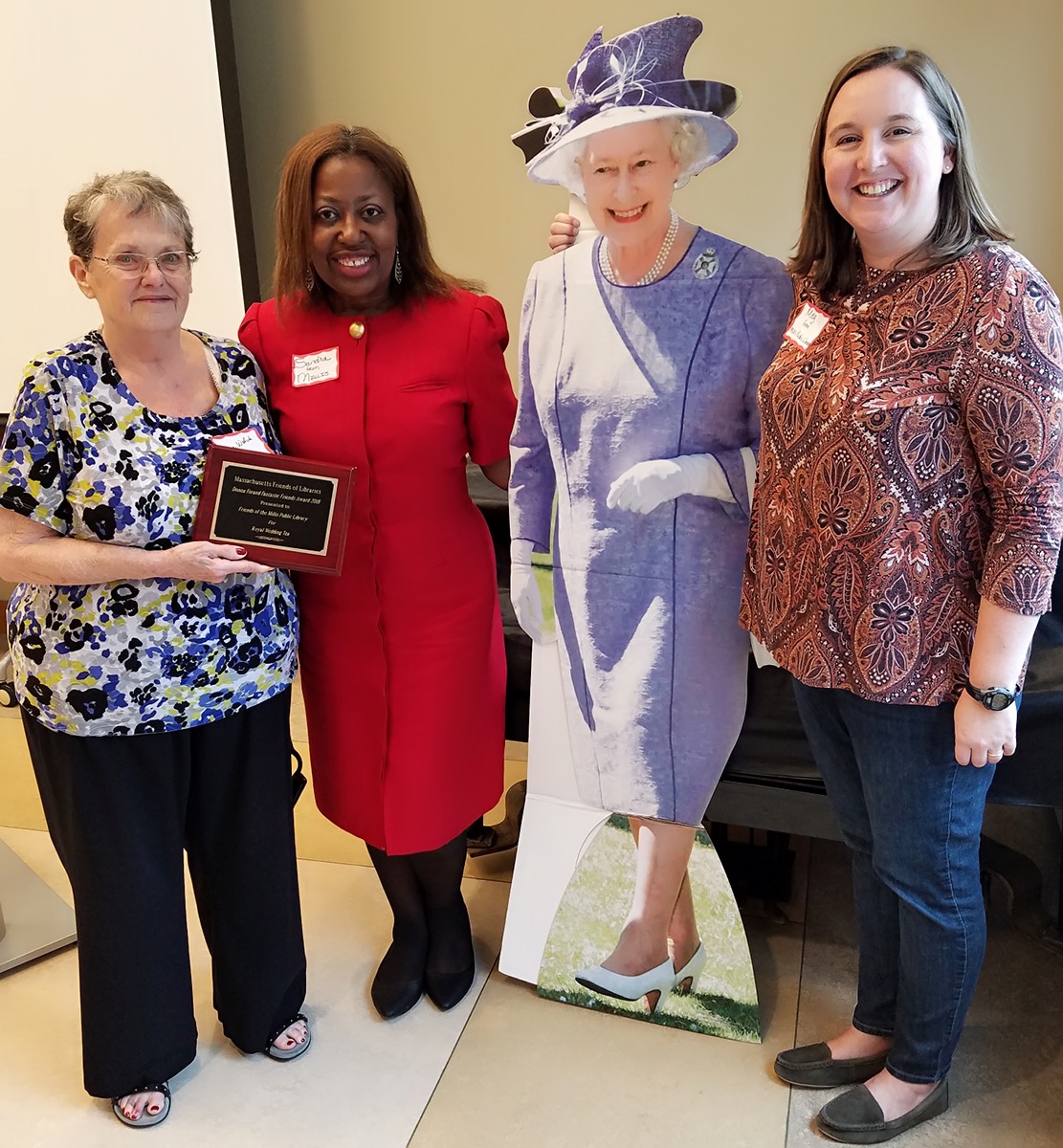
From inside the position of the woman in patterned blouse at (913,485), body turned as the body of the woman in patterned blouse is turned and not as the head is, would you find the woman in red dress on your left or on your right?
on your right

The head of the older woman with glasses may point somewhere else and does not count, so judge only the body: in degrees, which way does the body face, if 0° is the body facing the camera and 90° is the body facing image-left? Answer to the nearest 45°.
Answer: approximately 315°

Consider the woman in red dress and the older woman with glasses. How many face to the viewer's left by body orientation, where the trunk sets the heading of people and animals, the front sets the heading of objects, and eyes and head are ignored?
0

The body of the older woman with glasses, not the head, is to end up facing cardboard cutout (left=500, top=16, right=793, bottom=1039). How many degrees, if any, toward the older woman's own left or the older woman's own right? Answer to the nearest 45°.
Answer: approximately 45° to the older woman's own left

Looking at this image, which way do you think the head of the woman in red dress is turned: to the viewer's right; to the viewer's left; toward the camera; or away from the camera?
toward the camera

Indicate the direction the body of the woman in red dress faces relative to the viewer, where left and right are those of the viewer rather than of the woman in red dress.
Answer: facing the viewer

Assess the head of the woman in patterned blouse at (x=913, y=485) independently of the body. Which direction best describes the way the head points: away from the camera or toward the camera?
toward the camera

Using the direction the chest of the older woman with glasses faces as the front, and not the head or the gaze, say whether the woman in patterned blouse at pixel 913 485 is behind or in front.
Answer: in front

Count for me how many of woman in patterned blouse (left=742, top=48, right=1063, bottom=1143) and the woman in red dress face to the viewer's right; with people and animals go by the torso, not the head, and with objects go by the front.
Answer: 0
